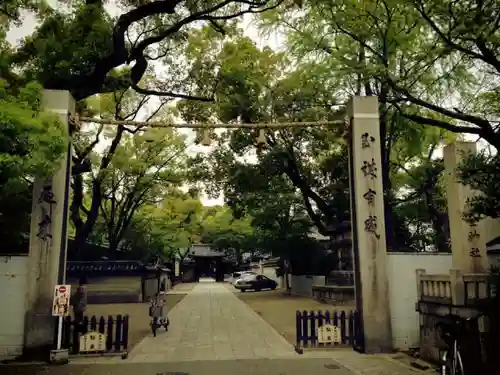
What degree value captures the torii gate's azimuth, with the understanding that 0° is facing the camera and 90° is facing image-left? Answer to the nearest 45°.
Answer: approximately 0°

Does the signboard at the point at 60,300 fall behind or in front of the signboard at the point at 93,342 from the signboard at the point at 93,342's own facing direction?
in front

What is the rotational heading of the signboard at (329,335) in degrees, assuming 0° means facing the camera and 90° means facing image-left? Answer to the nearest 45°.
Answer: approximately 0°

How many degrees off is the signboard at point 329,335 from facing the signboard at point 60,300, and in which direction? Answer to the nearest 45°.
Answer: approximately 45° to its right

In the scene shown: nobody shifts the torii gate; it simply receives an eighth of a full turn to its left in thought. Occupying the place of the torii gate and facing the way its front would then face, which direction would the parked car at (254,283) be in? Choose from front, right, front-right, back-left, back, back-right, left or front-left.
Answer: back-left

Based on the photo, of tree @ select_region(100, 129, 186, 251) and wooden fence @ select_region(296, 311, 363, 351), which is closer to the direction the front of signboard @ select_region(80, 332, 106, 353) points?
the wooden fence

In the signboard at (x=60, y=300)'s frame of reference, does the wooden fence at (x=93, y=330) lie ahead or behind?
behind

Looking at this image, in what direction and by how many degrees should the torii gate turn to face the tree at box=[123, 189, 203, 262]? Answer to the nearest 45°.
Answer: approximately 180°
